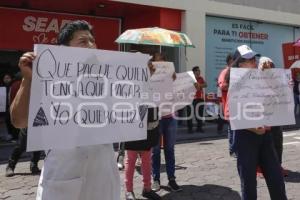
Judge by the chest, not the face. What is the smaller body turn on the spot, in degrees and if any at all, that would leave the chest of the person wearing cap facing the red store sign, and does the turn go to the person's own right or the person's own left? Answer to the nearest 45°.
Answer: approximately 180°

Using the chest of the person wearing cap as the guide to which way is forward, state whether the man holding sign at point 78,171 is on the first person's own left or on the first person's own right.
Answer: on the first person's own right

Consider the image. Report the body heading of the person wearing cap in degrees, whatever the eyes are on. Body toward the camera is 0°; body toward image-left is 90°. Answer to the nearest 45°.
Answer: approximately 315°

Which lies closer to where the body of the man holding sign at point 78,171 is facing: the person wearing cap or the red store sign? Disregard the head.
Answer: the person wearing cap

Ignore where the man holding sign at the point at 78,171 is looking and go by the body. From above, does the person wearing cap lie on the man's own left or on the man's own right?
on the man's own left

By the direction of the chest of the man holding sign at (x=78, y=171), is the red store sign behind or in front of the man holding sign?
behind

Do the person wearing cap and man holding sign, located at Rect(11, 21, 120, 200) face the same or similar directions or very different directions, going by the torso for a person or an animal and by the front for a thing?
same or similar directions

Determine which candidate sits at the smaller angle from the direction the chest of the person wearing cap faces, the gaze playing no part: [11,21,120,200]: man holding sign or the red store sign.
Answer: the man holding sign

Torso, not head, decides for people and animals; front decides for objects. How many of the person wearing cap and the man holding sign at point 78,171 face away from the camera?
0
